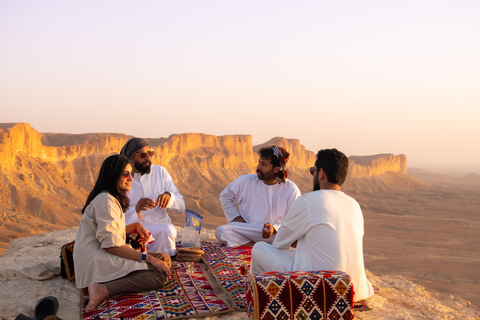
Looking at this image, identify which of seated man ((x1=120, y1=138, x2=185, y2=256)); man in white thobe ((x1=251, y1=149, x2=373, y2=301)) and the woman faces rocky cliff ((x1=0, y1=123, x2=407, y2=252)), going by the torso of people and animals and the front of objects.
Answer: the man in white thobe

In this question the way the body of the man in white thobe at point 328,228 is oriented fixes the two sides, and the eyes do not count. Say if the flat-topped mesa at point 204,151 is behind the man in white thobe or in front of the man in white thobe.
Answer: in front

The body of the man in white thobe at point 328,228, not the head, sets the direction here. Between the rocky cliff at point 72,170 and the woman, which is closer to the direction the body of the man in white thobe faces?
the rocky cliff

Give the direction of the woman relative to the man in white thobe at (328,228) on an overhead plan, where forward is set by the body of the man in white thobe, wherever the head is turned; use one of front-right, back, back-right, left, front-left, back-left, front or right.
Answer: front-left

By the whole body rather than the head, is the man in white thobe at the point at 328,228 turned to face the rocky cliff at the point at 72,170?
yes

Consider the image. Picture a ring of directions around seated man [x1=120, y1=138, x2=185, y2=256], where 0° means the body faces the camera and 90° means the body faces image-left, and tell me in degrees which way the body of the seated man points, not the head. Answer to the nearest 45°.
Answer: approximately 315°

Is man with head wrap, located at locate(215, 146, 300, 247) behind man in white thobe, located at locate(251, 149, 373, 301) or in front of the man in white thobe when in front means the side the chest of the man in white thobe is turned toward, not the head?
in front

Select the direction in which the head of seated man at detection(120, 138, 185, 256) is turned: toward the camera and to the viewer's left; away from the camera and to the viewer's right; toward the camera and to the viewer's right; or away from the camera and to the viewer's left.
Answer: toward the camera and to the viewer's right

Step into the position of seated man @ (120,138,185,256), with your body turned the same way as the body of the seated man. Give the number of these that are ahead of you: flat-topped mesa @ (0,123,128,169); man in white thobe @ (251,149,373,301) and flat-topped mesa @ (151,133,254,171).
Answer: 1

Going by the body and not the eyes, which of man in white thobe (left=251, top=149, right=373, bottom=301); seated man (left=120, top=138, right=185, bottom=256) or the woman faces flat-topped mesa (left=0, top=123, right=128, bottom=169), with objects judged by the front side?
the man in white thobe

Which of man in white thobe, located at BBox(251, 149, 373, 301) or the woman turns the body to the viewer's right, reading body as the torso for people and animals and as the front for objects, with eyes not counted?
the woman

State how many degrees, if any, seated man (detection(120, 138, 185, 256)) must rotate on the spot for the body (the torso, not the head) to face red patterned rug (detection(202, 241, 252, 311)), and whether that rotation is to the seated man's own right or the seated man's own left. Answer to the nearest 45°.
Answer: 0° — they already face it

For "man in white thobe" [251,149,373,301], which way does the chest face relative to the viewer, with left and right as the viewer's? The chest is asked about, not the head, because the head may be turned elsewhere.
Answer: facing away from the viewer and to the left of the viewer

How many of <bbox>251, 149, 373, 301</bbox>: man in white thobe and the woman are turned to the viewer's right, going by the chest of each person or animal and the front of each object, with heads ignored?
1

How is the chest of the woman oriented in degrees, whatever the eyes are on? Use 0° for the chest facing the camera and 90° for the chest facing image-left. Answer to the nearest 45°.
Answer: approximately 270°
